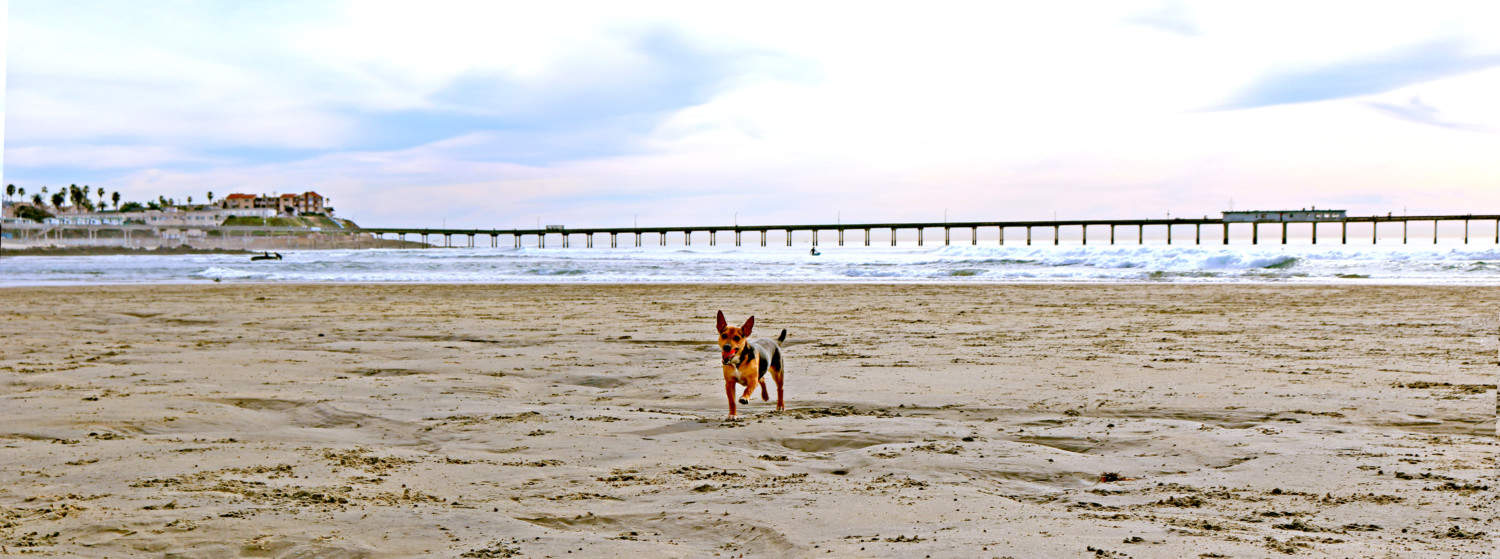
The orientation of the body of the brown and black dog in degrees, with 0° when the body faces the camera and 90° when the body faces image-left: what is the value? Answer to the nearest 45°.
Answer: approximately 45°
